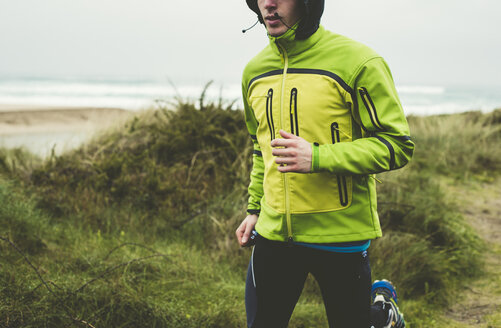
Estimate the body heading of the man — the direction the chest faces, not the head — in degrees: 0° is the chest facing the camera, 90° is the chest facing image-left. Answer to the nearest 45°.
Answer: approximately 45°
